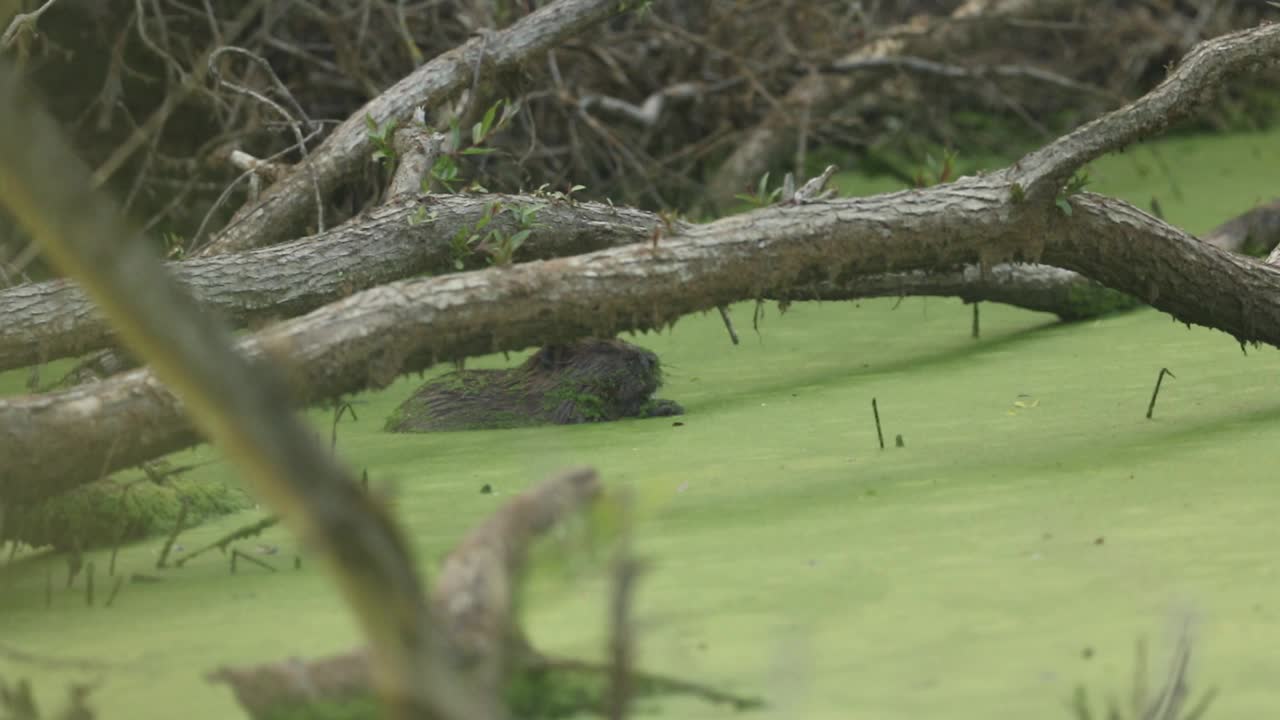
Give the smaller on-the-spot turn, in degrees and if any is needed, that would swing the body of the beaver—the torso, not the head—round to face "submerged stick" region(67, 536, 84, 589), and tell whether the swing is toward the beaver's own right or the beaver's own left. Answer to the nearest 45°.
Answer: approximately 135° to the beaver's own right

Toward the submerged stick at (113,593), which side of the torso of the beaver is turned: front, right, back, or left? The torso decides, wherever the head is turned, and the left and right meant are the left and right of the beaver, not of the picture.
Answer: right

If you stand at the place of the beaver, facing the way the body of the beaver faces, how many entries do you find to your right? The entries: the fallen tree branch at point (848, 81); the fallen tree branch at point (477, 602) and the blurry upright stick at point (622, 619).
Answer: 2

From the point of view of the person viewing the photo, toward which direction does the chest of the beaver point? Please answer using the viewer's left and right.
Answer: facing to the right of the viewer

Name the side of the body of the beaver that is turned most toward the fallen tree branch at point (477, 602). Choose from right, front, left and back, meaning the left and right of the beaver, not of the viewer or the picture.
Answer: right

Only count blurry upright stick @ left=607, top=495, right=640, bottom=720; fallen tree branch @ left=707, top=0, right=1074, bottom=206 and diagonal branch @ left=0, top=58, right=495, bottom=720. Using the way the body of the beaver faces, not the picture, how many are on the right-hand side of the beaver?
2

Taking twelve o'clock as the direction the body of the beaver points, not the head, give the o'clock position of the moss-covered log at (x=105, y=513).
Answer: The moss-covered log is roughly at 4 o'clock from the beaver.
